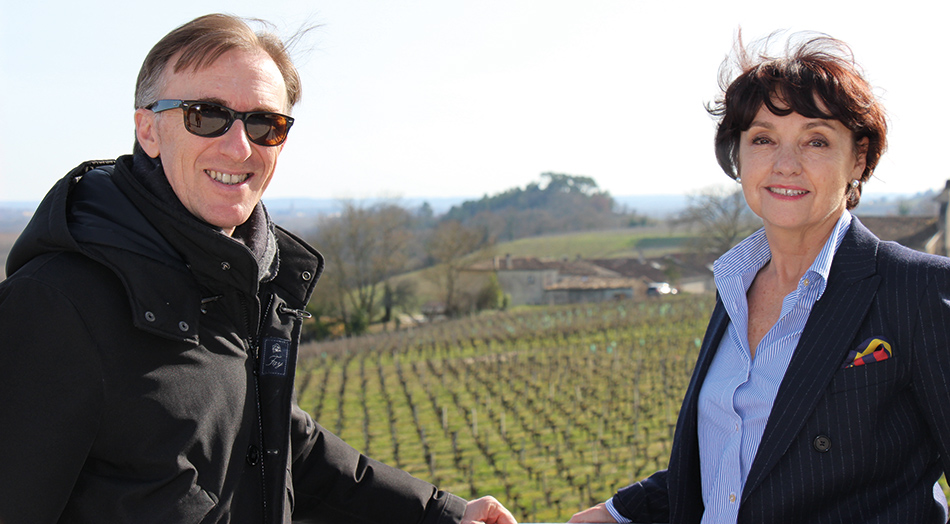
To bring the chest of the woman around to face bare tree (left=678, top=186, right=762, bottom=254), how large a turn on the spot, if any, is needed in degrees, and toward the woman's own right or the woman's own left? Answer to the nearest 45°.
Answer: approximately 135° to the woman's own right

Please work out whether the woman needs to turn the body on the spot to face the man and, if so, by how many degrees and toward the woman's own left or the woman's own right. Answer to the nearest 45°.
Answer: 0° — they already face them

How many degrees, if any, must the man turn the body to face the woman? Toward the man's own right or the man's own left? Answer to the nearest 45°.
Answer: approximately 45° to the man's own left

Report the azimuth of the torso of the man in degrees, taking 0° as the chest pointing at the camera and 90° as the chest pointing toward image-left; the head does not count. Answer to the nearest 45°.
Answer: approximately 315°

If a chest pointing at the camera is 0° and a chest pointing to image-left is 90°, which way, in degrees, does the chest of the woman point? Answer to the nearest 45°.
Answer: approximately 45°
